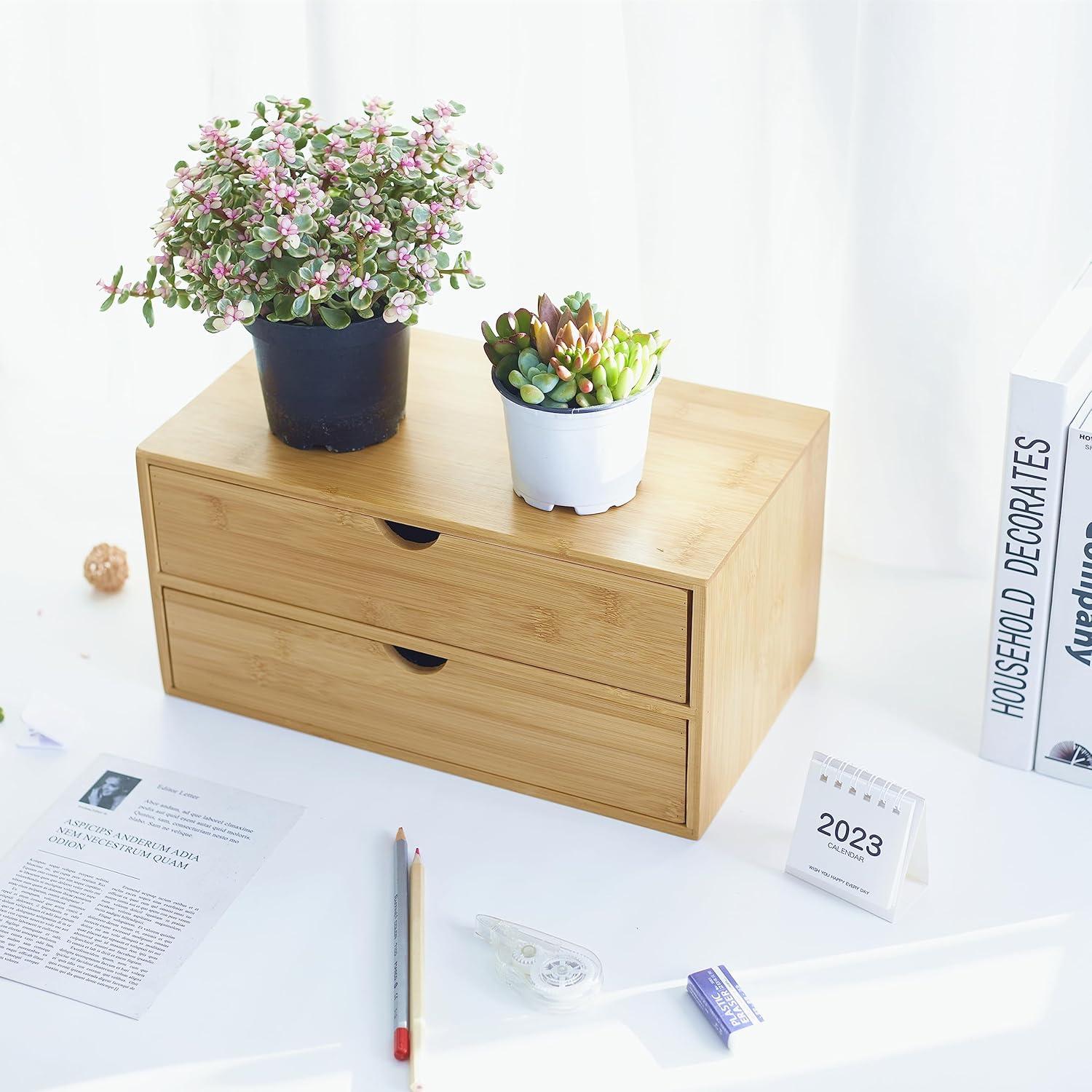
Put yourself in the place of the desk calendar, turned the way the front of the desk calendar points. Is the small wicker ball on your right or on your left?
on your right

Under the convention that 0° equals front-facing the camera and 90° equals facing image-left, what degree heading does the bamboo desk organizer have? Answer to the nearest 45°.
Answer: approximately 45°

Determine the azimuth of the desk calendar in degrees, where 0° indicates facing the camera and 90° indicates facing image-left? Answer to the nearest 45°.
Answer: approximately 45°
